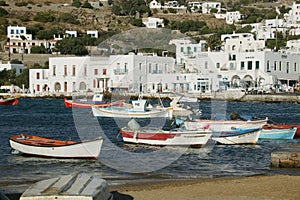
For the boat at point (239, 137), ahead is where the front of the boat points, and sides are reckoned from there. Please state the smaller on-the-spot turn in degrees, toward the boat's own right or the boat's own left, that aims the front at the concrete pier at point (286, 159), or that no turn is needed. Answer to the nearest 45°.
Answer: approximately 90° to the boat's own right

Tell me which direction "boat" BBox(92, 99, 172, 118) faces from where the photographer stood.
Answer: facing to the left of the viewer

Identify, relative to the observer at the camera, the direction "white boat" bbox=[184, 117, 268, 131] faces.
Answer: facing to the right of the viewer

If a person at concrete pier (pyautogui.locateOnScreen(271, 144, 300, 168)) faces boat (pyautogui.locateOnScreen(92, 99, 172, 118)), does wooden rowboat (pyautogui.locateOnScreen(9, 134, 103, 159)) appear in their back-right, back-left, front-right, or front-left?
front-left

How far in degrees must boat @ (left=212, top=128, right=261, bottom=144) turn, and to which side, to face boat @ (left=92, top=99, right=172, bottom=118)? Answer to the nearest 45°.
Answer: approximately 135° to its left

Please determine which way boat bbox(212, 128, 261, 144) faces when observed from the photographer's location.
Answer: facing to the right of the viewer

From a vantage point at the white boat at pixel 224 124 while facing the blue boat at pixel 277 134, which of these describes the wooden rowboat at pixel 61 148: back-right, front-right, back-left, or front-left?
back-right

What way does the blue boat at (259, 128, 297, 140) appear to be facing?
to the viewer's right

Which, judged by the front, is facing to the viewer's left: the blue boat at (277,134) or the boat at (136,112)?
the boat
